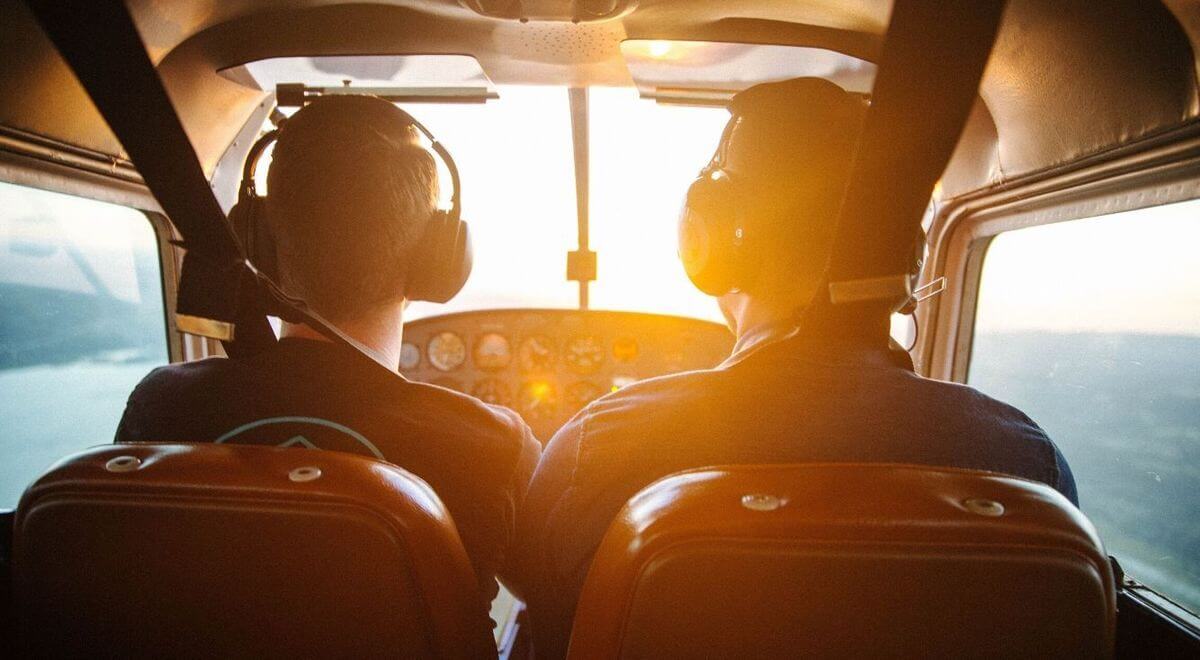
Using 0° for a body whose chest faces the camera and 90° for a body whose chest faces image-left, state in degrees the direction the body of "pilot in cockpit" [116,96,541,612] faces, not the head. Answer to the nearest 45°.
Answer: approximately 180°

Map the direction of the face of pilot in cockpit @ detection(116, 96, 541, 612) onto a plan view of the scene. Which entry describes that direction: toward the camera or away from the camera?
away from the camera

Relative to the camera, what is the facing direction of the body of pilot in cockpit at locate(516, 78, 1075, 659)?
away from the camera

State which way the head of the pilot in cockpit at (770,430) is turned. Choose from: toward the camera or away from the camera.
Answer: away from the camera

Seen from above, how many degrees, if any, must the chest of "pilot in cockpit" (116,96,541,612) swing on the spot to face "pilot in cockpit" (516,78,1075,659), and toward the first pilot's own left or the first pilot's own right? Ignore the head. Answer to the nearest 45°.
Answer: approximately 135° to the first pilot's own right

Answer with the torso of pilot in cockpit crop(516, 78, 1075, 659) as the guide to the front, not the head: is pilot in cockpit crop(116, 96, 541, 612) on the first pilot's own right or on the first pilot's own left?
on the first pilot's own left

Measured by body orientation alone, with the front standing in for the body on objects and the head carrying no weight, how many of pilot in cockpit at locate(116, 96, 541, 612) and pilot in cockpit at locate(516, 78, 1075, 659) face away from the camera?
2
